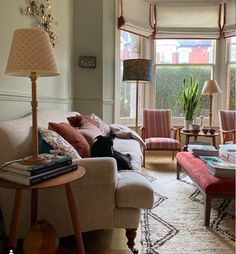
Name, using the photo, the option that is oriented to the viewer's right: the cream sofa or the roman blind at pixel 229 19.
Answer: the cream sofa

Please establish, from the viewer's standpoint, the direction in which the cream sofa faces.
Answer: facing to the right of the viewer

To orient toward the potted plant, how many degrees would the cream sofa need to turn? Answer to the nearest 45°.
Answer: approximately 45° to its left

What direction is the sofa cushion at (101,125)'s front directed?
to the viewer's right

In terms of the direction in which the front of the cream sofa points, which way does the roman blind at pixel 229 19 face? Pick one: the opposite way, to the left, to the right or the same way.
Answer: the opposite way

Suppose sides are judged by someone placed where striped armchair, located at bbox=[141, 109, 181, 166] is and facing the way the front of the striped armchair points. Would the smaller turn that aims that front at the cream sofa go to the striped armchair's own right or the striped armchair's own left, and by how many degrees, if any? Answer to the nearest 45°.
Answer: approximately 45° to the striped armchair's own right

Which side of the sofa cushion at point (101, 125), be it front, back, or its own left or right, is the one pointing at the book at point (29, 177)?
right

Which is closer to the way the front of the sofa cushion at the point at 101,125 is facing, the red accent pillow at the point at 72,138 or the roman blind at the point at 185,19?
the roman blind

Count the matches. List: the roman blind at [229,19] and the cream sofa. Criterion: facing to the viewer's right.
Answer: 1
